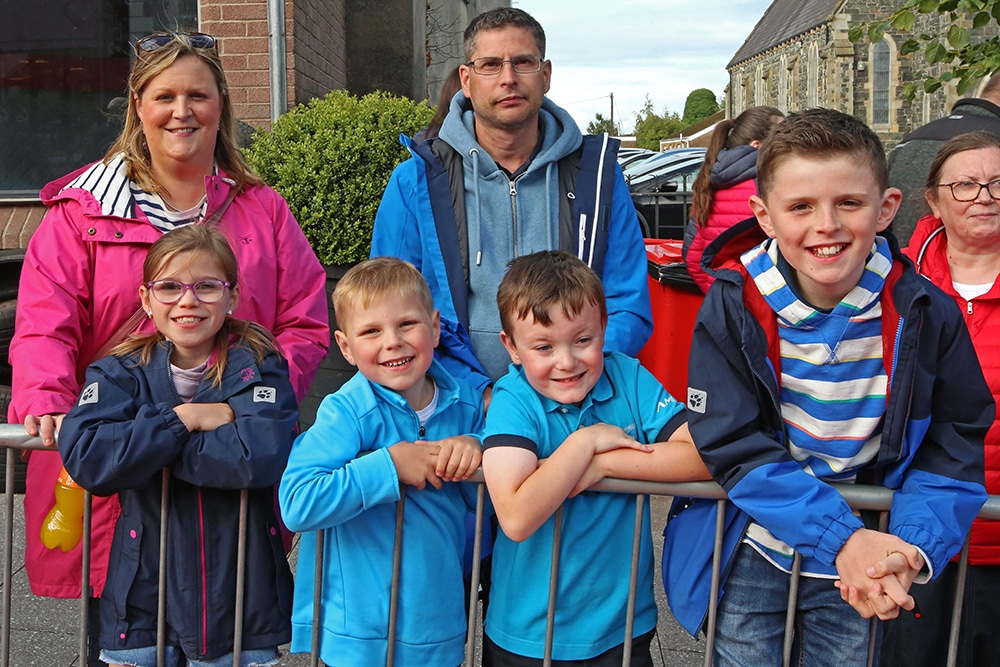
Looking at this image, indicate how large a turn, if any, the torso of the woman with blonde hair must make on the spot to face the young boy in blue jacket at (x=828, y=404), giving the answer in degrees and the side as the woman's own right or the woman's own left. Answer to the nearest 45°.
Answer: approximately 45° to the woman's own left

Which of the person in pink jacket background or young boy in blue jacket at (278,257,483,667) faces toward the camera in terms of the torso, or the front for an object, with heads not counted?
the young boy in blue jacket

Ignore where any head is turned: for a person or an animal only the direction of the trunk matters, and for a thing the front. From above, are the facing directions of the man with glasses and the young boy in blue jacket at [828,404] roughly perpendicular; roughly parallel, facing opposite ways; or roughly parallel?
roughly parallel

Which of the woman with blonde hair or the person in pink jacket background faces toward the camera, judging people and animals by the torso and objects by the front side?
the woman with blonde hair

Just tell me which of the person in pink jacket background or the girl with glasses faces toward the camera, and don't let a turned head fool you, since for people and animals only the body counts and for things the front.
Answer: the girl with glasses

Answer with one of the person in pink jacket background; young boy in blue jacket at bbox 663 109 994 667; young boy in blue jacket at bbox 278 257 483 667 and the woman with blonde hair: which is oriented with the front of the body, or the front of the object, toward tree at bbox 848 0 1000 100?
the person in pink jacket background

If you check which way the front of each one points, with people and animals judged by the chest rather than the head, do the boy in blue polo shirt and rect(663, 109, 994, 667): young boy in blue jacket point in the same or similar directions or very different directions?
same or similar directions

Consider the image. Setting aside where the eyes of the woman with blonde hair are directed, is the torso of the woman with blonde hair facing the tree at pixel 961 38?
no

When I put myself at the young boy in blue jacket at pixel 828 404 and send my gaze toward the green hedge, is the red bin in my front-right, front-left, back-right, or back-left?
front-right

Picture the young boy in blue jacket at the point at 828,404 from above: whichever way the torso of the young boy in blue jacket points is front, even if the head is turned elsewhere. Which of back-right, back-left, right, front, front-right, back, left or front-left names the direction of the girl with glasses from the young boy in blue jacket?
right

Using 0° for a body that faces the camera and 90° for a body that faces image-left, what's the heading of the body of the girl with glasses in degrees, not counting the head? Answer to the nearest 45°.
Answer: approximately 0°

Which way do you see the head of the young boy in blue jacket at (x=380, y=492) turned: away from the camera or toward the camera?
toward the camera

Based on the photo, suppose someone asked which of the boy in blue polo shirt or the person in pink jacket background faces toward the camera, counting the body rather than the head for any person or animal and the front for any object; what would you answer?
the boy in blue polo shirt

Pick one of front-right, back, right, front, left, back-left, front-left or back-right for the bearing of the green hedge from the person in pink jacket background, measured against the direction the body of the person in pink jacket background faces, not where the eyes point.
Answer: back-left

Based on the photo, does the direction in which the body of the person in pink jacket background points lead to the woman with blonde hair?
no

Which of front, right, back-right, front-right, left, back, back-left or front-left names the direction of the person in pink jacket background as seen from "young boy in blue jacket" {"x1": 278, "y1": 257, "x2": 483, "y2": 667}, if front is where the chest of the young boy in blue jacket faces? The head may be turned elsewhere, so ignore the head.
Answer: back-left

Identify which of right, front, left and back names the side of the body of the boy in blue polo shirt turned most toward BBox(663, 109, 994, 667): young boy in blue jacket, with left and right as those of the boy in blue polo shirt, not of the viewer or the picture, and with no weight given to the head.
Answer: left

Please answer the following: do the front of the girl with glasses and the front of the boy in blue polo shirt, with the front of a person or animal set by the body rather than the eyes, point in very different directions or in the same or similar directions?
same or similar directions

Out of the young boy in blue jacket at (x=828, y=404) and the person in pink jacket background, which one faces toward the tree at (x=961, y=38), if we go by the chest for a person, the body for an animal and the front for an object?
the person in pink jacket background

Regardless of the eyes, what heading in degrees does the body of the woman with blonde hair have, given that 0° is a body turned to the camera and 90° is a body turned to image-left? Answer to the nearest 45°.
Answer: approximately 0°

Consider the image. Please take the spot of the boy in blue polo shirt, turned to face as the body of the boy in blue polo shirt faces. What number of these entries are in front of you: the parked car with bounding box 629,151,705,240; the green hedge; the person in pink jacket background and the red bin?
0

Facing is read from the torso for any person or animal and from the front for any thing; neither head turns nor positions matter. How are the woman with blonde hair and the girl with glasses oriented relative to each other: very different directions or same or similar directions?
same or similar directions

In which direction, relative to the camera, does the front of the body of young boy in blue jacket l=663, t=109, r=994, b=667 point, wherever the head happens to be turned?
toward the camera

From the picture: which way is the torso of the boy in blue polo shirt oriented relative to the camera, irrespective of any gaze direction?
toward the camera
